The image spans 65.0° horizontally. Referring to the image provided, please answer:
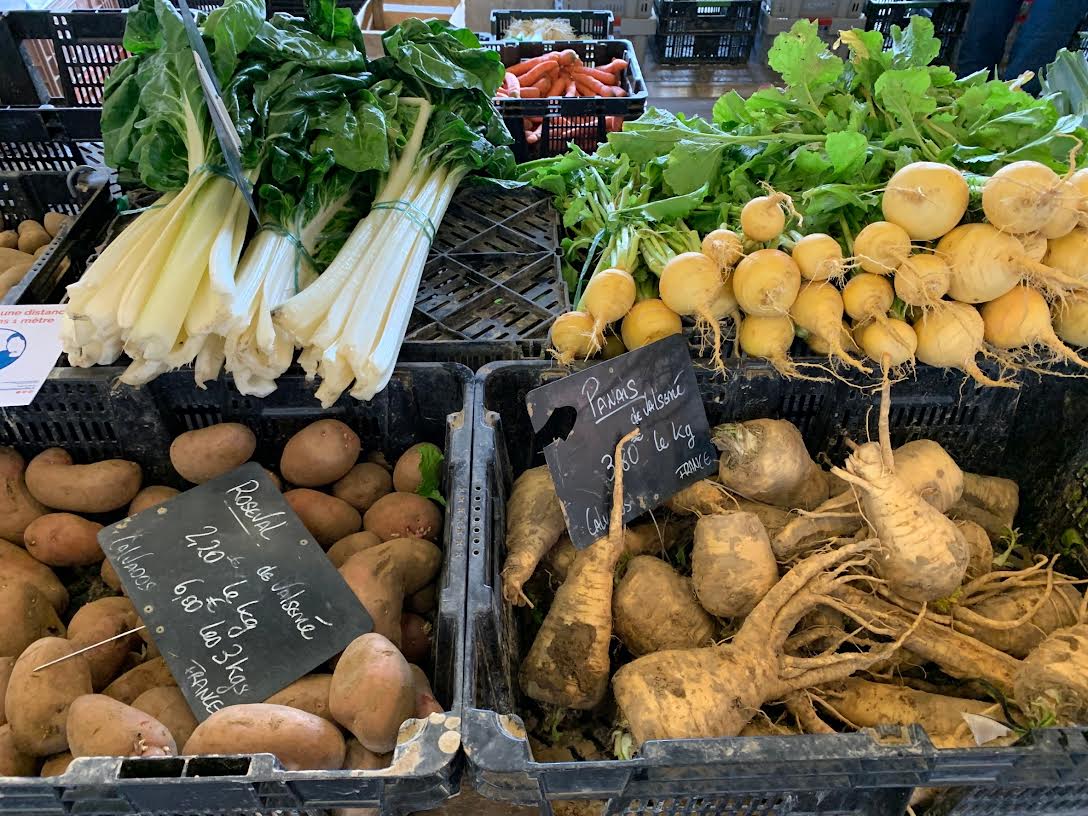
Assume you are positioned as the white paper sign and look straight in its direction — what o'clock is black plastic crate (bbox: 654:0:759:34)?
The black plastic crate is roughly at 8 o'clock from the white paper sign.

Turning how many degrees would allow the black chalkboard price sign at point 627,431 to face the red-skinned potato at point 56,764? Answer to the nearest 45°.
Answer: approximately 45° to its right

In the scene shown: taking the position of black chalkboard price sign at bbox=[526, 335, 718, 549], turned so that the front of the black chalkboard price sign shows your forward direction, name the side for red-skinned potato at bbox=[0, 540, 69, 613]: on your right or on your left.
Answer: on your right

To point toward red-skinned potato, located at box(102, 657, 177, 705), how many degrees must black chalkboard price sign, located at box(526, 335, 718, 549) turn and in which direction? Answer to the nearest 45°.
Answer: approximately 45° to its right

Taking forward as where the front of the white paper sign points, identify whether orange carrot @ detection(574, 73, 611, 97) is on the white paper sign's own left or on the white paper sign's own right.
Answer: on the white paper sign's own left

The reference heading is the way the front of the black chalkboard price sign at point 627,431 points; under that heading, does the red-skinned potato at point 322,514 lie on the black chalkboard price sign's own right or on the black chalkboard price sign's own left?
on the black chalkboard price sign's own right

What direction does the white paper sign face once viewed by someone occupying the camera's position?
facing the viewer

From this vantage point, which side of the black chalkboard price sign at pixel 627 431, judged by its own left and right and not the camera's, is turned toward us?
front

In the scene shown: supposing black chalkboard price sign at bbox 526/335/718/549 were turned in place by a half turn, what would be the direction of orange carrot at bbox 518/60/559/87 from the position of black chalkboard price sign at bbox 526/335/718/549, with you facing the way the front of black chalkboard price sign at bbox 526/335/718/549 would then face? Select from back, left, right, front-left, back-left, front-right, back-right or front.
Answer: front

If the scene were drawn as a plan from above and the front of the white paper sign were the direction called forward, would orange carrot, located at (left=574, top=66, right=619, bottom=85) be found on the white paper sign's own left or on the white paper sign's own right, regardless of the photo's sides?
on the white paper sign's own left

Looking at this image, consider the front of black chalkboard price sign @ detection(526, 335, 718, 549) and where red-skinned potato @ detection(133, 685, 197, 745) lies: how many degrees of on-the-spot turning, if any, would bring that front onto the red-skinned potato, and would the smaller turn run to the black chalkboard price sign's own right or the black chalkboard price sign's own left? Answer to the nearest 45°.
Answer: approximately 45° to the black chalkboard price sign's own right

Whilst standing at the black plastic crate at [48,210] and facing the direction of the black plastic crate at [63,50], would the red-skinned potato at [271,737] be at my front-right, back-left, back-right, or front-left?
back-right

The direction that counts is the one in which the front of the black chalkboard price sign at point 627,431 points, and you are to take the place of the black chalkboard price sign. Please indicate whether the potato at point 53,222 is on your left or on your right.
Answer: on your right

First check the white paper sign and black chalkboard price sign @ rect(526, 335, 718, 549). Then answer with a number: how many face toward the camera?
2

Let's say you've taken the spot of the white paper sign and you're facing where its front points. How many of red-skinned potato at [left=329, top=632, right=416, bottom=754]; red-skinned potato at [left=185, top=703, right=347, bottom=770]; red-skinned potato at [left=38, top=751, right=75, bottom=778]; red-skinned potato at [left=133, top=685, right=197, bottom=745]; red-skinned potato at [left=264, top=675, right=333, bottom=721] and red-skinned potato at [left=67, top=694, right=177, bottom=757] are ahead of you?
6

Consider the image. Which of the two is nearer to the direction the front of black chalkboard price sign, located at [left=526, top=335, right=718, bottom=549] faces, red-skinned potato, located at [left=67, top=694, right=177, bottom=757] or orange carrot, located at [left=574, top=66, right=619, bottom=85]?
the red-skinned potato
